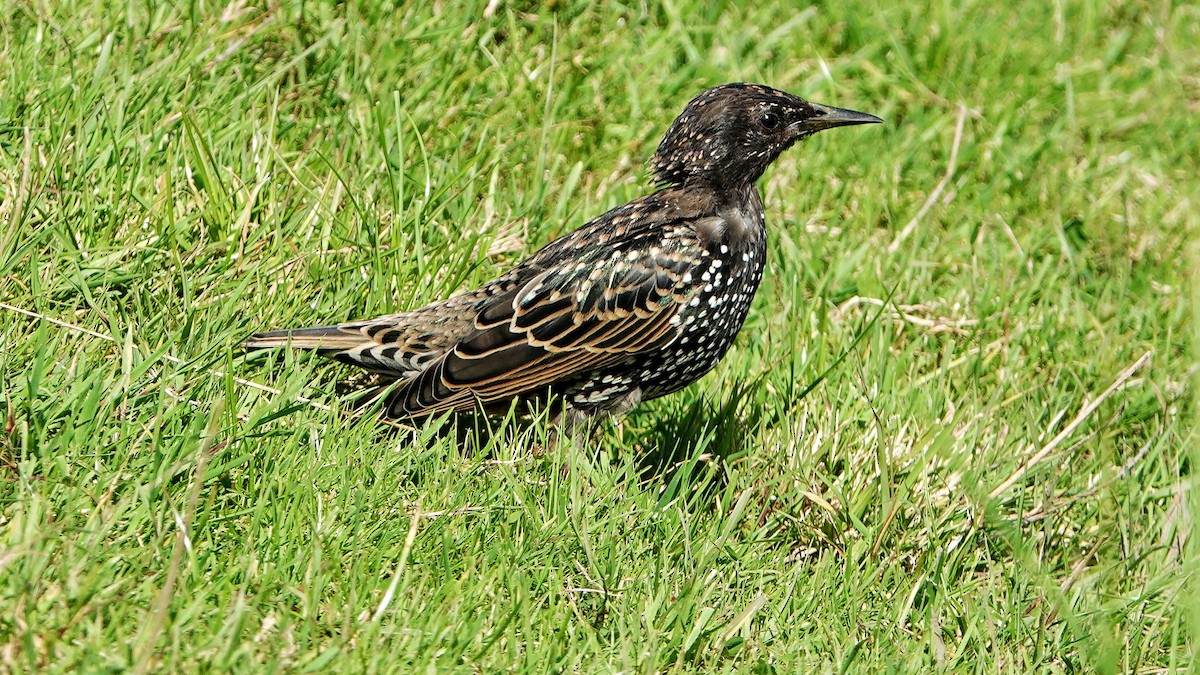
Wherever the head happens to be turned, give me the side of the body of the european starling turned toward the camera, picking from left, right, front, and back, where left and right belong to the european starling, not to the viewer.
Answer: right
